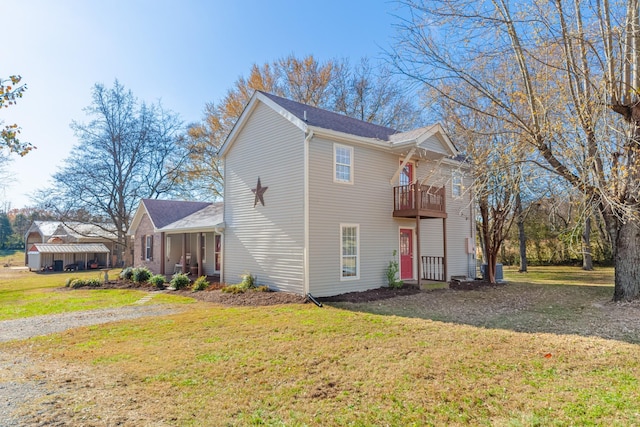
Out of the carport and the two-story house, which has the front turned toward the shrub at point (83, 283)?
the carport

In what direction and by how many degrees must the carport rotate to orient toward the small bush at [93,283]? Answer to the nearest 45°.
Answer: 0° — it already faces it

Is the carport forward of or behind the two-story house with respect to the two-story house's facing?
behind

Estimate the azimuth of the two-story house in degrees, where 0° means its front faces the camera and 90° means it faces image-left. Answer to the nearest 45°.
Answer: approximately 315°

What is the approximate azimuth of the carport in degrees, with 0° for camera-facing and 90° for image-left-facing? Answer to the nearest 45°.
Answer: approximately 0°

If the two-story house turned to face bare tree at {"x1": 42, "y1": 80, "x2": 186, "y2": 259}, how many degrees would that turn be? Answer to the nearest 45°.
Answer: approximately 180°
